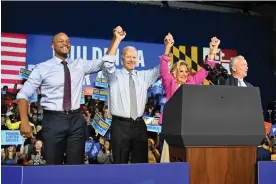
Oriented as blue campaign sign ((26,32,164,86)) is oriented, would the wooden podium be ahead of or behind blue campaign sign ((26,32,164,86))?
ahead

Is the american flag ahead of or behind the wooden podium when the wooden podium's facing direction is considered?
behind

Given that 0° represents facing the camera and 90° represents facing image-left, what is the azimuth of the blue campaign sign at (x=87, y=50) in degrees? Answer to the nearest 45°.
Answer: approximately 0°

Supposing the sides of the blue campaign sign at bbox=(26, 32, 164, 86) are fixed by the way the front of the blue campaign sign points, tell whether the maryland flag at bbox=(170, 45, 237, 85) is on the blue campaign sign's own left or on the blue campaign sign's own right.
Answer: on the blue campaign sign's own left

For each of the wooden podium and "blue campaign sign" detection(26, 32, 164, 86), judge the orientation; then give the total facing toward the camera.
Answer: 2

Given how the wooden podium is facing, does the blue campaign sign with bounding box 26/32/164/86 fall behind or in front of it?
behind

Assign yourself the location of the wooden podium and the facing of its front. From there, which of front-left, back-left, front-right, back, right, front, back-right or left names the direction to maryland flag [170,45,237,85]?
back

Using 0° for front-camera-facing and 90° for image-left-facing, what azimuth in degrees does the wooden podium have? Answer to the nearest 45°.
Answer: approximately 0°

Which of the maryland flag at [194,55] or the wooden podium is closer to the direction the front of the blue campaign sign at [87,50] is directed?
the wooden podium

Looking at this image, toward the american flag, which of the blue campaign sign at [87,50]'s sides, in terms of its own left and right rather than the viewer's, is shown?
right
